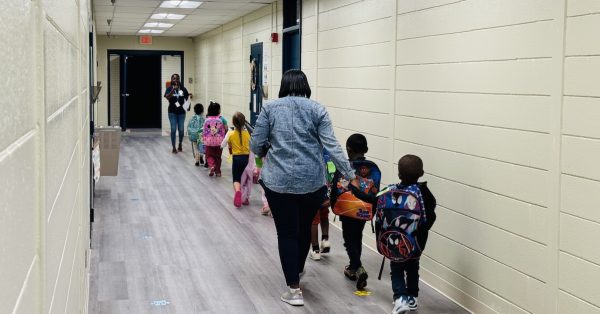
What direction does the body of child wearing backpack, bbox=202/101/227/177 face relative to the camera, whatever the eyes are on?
away from the camera

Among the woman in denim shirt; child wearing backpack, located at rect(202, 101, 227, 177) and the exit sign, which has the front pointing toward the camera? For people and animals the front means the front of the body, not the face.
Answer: the exit sign

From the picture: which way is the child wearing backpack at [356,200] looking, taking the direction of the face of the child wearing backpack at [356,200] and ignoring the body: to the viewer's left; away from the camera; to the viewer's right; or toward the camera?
away from the camera

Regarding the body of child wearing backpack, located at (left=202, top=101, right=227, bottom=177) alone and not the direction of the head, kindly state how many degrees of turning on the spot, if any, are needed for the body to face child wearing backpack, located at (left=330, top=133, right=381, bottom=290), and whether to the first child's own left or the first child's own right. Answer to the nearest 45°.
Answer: approximately 180°

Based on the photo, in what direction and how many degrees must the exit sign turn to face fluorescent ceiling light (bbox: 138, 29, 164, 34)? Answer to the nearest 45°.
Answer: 0° — it already faces it

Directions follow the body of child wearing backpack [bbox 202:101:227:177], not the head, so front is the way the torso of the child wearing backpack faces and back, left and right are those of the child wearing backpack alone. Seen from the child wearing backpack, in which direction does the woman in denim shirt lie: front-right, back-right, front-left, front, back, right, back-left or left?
back

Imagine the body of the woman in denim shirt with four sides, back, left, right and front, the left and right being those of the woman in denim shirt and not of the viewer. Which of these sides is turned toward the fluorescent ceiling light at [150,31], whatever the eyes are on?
front

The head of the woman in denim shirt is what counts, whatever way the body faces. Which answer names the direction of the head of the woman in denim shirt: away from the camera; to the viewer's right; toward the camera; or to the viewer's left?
away from the camera

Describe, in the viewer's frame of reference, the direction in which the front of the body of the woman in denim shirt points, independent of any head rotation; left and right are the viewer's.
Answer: facing away from the viewer

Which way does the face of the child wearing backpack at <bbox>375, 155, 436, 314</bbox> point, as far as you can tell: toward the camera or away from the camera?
away from the camera

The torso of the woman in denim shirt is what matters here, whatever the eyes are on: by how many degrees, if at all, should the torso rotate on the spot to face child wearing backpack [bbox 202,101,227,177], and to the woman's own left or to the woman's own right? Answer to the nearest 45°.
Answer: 0° — they already face them
